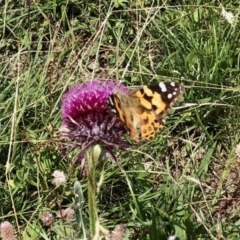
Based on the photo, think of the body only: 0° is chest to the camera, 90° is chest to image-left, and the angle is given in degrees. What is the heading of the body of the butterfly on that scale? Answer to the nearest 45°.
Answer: approximately 135°
